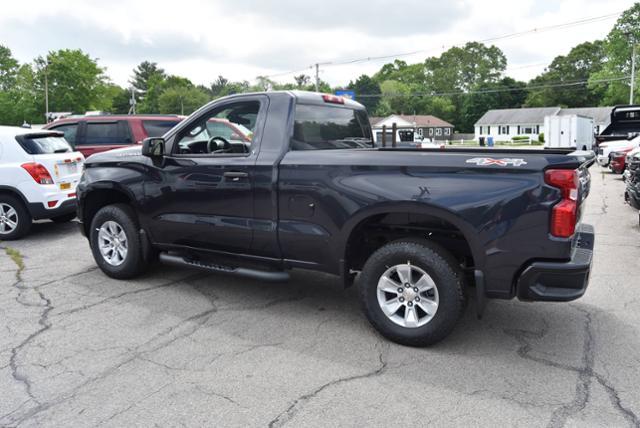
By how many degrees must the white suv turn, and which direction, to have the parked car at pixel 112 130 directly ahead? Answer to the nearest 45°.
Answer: approximately 90° to its right

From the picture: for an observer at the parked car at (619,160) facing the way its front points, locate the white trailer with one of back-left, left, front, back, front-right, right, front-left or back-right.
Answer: back-right

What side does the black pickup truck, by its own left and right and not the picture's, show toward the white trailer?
right

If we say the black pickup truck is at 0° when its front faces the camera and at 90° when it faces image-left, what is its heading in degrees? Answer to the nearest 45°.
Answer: approximately 135°

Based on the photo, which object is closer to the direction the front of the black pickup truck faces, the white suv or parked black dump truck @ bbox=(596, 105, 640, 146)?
the white suv

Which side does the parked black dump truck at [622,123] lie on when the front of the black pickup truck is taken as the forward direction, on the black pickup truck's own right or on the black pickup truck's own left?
on the black pickup truck's own right

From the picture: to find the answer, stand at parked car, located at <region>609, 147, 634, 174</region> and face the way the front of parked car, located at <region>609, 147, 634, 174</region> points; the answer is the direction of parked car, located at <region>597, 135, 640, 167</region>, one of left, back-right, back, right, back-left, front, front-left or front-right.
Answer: back-right

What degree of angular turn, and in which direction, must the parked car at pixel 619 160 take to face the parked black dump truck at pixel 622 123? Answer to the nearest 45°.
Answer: approximately 135° to its right

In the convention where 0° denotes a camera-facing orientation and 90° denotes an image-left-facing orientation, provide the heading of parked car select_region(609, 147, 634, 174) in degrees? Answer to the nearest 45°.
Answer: approximately 45°
